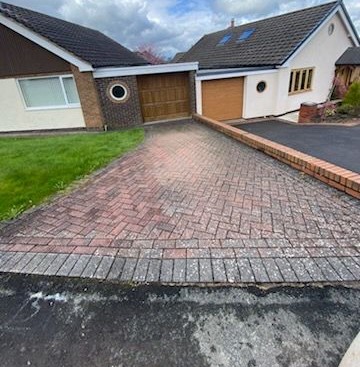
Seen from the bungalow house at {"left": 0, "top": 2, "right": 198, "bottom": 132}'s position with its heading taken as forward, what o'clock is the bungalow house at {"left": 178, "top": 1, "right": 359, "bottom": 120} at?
the bungalow house at {"left": 178, "top": 1, "right": 359, "bottom": 120} is roughly at 9 o'clock from the bungalow house at {"left": 0, "top": 2, "right": 198, "bottom": 132}.

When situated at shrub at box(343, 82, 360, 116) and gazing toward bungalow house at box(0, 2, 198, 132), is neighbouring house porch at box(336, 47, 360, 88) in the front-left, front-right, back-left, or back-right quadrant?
back-right

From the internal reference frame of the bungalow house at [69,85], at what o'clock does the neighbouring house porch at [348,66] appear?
The neighbouring house porch is roughly at 9 o'clock from the bungalow house.

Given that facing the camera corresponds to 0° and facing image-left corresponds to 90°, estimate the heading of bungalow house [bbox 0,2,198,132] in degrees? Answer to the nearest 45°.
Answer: approximately 0°

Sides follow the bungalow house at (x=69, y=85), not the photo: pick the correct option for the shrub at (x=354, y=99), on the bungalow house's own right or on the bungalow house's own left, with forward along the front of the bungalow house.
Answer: on the bungalow house's own left
